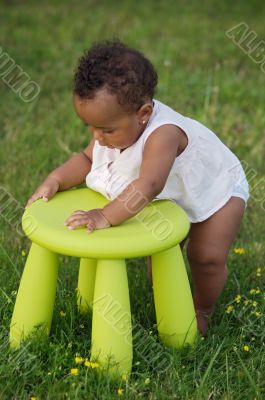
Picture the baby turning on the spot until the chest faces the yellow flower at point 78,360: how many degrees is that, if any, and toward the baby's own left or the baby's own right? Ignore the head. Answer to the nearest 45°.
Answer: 0° — they already face it

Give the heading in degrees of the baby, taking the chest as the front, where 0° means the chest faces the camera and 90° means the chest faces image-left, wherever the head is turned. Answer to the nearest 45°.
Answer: approximately 45°
